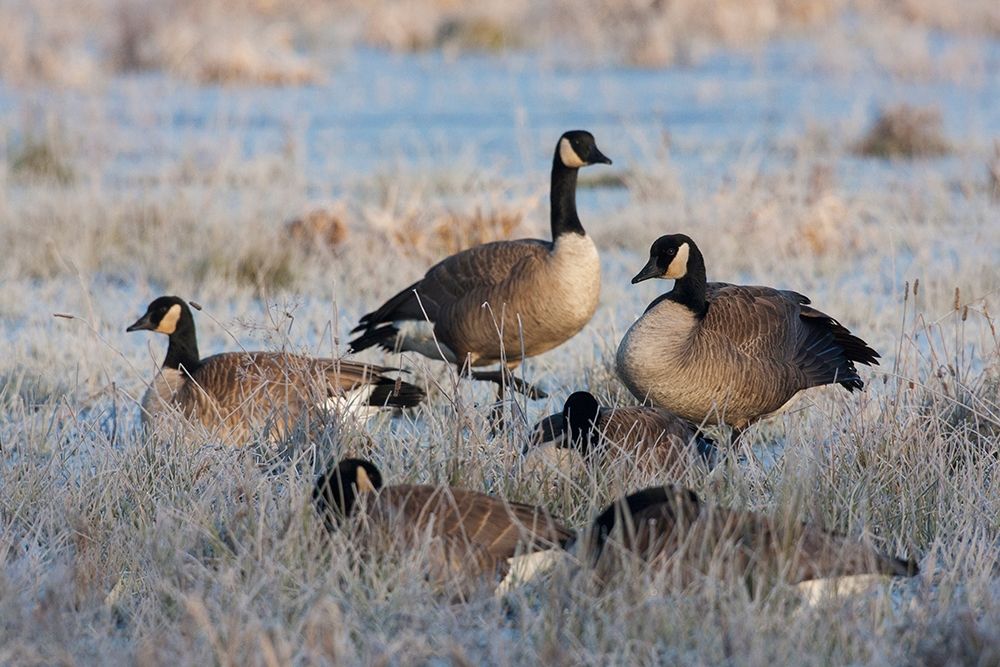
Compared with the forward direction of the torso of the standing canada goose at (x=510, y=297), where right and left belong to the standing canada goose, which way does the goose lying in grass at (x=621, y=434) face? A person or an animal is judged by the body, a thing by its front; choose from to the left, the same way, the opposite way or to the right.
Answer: the opposite way

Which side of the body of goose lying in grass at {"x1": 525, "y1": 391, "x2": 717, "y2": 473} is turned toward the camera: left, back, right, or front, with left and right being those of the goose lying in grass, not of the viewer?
left

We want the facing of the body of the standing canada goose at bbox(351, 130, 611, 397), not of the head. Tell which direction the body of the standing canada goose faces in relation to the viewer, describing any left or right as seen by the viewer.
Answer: facing to the right of the viewer

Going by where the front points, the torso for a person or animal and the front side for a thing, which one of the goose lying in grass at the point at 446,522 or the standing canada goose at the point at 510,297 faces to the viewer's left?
the goose lying in grass

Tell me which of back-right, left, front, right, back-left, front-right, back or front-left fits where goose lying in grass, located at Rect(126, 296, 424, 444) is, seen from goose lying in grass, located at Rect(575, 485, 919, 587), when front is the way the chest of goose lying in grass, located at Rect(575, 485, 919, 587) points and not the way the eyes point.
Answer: front-right

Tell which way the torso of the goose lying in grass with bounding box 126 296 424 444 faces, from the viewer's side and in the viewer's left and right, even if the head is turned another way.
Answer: facing to the left of the viewer

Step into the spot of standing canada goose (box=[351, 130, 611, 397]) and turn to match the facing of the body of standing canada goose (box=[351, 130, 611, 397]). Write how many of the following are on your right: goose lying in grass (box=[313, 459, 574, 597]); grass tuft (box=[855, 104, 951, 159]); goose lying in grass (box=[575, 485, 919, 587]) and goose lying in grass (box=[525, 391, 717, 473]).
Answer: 3

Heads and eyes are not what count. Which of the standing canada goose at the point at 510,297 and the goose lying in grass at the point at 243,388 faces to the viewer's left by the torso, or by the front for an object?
the goose lying in grass

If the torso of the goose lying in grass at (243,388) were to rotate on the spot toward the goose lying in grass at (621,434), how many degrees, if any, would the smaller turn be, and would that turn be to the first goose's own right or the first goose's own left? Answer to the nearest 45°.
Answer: approximately 135° to the first goose's own left

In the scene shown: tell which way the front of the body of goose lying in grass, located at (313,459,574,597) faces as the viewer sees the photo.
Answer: to the viewer's left

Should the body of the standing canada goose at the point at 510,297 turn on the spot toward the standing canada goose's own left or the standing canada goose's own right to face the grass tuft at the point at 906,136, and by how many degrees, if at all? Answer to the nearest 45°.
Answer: approximately 45° to the standing canada goose's own left

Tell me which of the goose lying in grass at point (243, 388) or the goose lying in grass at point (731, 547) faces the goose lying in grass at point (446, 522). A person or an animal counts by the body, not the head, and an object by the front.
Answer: the goose lying in grass at point (731, 547)

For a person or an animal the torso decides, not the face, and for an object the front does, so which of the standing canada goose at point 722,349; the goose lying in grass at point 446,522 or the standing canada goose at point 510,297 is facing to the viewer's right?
the standing canada goose at point 510,297

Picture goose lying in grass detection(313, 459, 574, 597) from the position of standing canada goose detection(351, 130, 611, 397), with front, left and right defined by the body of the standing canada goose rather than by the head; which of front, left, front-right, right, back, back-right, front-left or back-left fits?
right

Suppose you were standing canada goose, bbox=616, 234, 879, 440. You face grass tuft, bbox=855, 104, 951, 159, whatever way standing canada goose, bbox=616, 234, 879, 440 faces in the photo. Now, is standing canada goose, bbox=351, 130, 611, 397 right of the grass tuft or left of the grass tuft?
left

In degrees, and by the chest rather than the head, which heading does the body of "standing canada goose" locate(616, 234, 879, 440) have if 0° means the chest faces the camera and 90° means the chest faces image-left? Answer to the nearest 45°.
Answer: approximately 45°

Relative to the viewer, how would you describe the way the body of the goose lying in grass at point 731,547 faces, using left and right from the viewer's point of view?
facing to the left of the viewer

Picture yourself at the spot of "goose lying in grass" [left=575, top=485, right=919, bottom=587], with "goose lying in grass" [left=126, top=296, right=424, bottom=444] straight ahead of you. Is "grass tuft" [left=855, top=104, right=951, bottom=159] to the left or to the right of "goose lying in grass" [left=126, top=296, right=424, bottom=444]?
right
